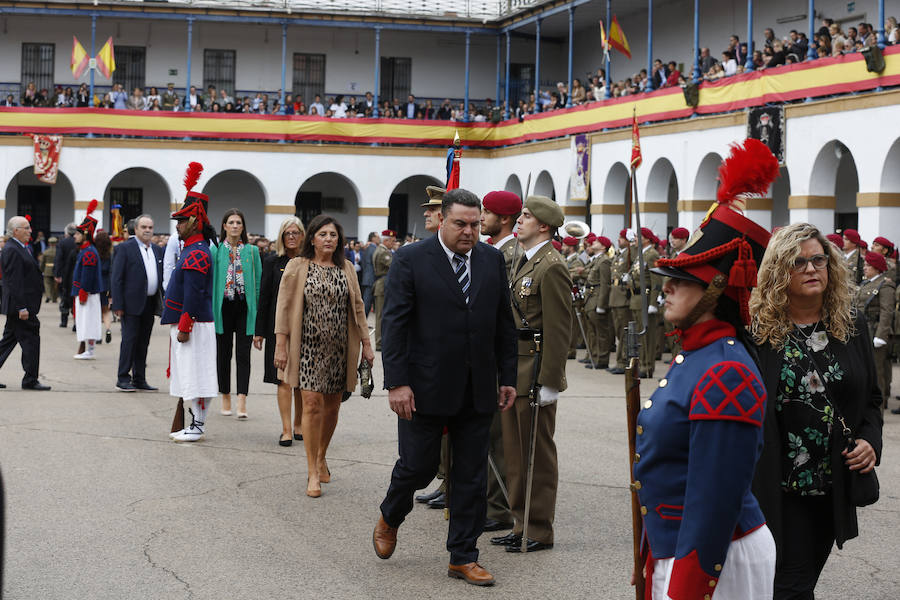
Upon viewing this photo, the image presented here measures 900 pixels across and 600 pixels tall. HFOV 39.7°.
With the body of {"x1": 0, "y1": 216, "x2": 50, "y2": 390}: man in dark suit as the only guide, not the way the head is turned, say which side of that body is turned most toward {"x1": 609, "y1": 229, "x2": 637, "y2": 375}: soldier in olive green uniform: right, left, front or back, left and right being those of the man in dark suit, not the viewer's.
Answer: front

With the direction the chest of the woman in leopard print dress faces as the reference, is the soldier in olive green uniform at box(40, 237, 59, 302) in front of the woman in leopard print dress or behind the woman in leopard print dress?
behind

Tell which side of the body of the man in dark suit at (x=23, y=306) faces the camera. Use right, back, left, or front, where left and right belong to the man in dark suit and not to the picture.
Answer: right

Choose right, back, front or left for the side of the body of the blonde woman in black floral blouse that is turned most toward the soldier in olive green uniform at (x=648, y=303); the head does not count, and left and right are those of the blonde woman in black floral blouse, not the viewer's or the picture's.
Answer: back

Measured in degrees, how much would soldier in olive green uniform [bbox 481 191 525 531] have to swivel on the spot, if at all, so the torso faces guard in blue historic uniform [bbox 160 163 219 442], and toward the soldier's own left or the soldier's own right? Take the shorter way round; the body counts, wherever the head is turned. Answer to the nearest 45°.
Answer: approximately 45° to the soldier's own right

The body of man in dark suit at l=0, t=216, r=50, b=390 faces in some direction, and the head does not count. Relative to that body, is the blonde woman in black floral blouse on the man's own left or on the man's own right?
on the man's own right

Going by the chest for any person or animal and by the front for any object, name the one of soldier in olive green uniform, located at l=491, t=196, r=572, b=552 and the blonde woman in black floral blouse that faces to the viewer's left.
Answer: the soldier in olive green uniform

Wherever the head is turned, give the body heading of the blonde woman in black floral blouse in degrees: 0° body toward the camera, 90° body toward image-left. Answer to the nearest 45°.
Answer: approximately 0°
